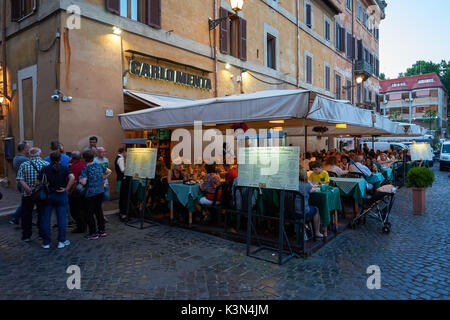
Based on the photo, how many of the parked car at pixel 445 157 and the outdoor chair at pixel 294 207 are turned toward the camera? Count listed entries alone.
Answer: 1

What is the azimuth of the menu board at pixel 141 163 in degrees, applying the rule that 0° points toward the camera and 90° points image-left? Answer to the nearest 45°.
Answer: approximately 0°

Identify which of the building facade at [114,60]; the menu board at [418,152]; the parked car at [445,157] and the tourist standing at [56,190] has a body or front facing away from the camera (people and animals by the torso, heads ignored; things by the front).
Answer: the tourist standing

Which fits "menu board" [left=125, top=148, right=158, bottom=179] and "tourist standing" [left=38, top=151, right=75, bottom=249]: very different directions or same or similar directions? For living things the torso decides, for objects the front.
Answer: very different directions

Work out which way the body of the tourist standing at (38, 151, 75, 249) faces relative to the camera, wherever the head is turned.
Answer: away from the camera

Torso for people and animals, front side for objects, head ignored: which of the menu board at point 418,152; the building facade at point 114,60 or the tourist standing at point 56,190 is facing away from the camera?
the tourist standing
